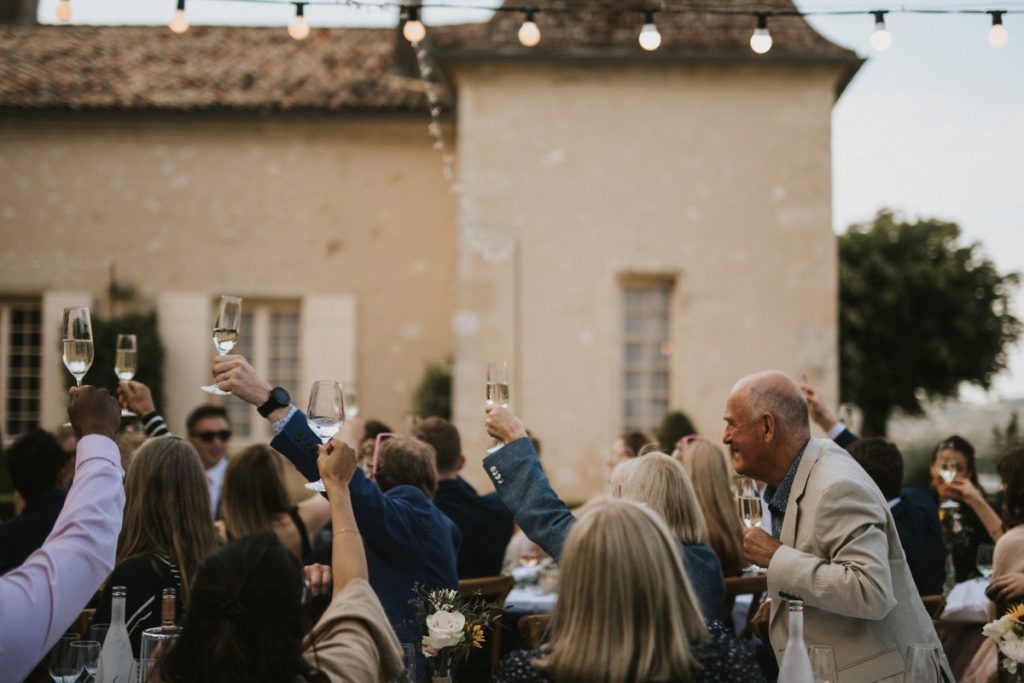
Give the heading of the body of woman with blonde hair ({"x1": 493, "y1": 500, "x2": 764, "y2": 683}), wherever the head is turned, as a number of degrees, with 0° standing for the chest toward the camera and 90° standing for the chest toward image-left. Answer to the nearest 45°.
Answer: approximately 180°

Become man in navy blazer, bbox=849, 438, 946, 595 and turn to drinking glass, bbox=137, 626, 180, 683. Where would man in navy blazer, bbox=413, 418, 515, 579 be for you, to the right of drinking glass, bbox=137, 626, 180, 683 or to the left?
right

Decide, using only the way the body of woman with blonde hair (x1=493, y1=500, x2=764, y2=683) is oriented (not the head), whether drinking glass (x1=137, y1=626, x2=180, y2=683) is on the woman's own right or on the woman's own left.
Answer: on the woman's own left

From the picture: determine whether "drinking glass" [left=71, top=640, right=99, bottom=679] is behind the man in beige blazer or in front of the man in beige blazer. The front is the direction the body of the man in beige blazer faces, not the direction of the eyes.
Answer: in front

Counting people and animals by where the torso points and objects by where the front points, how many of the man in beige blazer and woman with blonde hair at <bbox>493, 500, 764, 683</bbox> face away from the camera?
1

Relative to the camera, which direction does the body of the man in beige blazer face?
to the viewer's left

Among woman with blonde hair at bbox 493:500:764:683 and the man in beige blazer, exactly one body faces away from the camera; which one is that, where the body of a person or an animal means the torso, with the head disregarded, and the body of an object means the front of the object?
the woman with blonde hair

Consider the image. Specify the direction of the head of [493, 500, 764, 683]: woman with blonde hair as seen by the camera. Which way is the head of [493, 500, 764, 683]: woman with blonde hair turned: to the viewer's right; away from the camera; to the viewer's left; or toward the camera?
away from the camera

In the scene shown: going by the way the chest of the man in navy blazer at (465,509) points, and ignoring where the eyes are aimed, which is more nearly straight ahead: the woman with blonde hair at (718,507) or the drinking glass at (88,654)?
the woman with blonde hair

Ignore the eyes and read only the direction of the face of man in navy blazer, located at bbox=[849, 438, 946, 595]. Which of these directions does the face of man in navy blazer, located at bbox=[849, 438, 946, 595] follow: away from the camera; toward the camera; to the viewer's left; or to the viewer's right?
away from the camera

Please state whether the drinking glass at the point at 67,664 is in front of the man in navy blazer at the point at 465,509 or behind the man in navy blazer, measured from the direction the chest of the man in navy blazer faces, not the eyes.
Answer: behind

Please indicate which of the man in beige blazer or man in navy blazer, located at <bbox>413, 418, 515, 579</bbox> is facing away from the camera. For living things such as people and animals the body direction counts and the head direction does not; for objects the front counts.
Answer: the man in navy blazer

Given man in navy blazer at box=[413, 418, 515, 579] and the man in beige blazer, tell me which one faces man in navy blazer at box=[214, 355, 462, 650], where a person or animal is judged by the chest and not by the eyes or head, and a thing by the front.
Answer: the man in beige blazer

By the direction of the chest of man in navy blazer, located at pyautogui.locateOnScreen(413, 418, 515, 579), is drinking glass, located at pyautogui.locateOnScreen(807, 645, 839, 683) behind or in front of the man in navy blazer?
behind

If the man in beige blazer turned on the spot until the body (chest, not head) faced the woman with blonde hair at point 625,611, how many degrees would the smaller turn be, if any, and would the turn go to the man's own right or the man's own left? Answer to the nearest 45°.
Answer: approximately 90° to the man's own left

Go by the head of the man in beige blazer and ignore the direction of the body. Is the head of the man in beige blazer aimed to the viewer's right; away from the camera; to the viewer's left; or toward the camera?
to the viewer's left

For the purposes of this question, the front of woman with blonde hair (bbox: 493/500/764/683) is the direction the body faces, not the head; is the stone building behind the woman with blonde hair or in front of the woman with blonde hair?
in front

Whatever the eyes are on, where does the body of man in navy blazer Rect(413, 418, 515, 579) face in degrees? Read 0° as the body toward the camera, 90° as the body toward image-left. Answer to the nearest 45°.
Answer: approximately 180°
